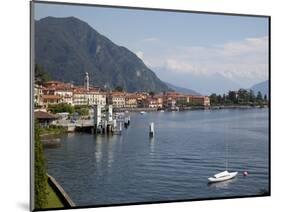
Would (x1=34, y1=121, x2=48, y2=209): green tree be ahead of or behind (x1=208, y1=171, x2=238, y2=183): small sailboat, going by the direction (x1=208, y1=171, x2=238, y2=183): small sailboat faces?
behind

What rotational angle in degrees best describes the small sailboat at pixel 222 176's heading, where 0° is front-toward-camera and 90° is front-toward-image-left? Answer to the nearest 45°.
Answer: approximately 270°
